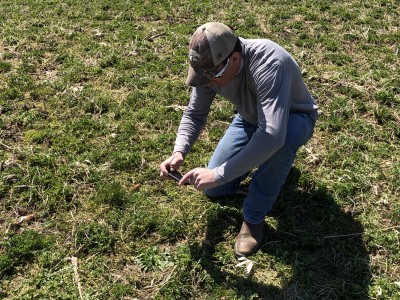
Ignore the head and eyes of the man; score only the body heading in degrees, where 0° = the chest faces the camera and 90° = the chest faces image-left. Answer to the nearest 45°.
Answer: approximately 45°

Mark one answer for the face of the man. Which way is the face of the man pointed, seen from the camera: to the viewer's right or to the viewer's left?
to the viewer's left

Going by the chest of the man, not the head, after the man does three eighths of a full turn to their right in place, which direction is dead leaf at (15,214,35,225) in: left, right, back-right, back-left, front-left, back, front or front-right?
left
